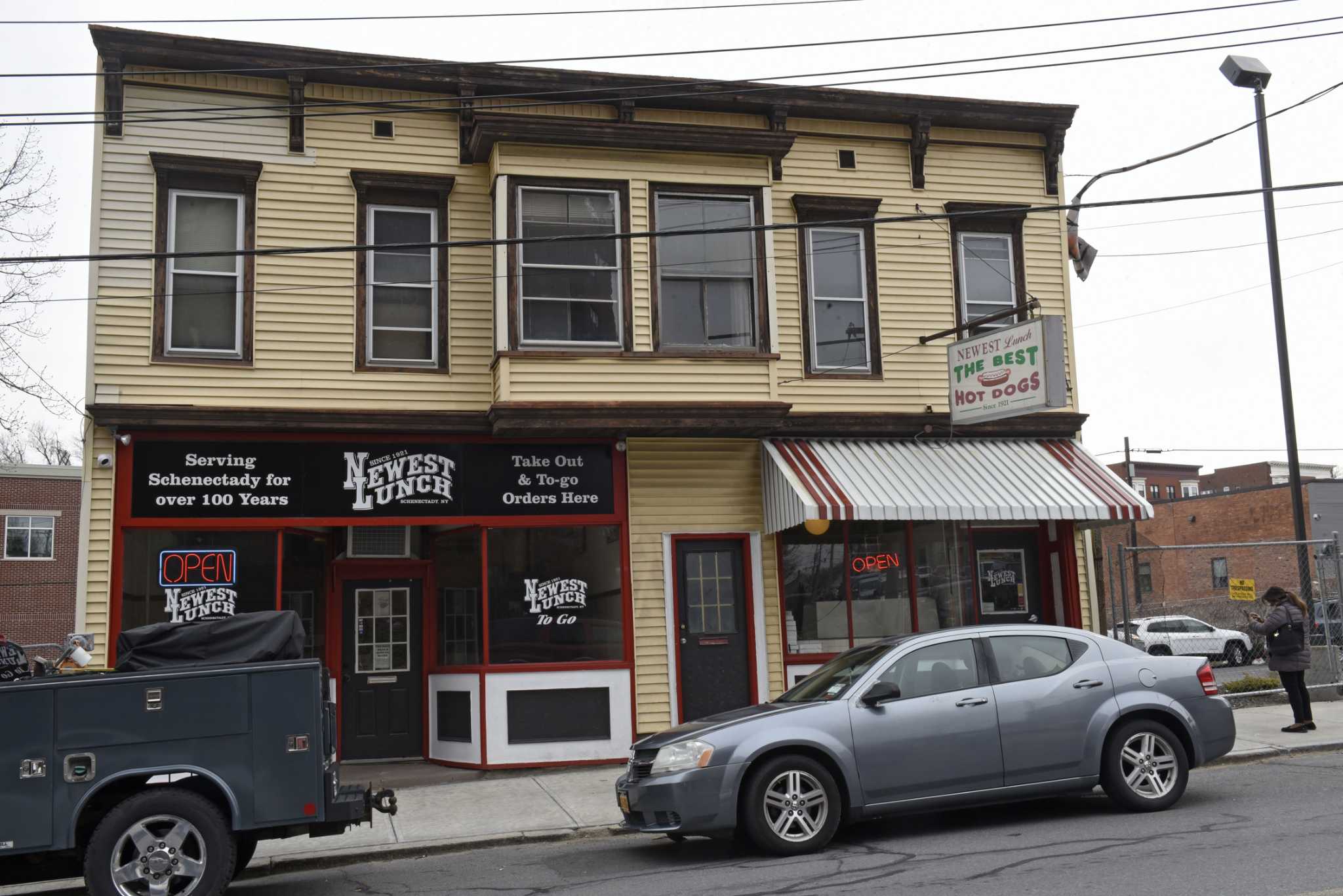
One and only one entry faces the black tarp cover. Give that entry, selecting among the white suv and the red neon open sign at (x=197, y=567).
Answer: the red neon open sign

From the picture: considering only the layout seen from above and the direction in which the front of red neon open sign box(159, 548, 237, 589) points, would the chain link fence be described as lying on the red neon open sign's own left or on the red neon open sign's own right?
on the red neon open sign's own left

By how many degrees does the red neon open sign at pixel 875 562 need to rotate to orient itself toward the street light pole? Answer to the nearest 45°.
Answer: approximately 135° to its left

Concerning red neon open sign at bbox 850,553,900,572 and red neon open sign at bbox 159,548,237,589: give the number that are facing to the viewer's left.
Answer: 0

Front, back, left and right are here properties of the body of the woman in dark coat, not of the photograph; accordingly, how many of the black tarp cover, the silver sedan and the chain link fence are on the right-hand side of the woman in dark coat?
1

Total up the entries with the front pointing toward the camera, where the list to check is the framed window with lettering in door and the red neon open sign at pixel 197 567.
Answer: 2

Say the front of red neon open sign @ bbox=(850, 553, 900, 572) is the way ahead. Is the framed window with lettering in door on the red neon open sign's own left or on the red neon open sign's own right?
on the red neon open sign's own left

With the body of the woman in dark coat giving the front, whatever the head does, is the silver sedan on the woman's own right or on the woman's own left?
on the woman's own left

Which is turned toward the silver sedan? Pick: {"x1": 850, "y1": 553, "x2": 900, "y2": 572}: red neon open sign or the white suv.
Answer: the red neon open sign

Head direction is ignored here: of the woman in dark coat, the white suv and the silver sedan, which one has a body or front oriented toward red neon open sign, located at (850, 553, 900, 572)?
the woman in dark coat

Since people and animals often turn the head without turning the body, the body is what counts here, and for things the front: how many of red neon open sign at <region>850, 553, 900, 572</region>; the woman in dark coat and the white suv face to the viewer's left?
1

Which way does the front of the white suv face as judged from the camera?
facing to the right of the viewer

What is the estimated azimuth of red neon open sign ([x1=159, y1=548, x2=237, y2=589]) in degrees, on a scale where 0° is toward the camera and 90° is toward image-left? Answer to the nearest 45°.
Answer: approximately 0°
